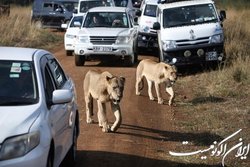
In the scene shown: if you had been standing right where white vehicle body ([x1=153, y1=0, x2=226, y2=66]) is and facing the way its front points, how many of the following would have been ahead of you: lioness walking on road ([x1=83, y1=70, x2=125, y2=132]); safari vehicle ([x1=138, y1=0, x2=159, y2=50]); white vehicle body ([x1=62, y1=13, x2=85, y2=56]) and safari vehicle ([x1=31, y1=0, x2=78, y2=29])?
1

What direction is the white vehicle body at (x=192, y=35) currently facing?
toward the camera

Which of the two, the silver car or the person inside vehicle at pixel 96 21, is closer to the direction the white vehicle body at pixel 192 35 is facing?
the silver car

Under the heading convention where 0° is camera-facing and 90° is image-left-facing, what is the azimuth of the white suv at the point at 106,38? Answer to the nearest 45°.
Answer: approximately 0°

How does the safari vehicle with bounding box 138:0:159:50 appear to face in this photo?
toward the camera

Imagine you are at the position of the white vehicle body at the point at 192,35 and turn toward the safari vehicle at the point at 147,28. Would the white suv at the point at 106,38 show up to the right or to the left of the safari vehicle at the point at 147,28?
left

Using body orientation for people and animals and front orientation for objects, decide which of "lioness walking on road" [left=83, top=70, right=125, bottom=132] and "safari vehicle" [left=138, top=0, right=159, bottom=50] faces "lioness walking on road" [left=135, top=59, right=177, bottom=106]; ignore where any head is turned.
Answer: the safari vehicle

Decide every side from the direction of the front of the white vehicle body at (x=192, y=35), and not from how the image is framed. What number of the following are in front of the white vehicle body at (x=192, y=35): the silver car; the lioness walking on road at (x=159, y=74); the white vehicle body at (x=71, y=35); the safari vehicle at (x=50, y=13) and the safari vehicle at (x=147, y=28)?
2

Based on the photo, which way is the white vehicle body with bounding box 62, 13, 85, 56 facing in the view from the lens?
facing the viewer

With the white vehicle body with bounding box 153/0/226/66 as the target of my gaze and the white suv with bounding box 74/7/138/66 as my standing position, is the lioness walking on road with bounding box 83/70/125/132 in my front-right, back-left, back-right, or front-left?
front-right

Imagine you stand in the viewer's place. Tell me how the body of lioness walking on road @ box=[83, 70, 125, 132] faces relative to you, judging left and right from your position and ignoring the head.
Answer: facing the viewer and to the right of the viewer

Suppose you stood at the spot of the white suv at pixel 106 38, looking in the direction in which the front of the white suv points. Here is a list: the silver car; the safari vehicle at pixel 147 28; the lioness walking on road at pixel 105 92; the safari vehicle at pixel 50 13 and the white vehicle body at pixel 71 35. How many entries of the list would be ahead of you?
2

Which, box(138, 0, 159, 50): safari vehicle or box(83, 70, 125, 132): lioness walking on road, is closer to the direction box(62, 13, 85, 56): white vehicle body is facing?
the lioness walking on road
